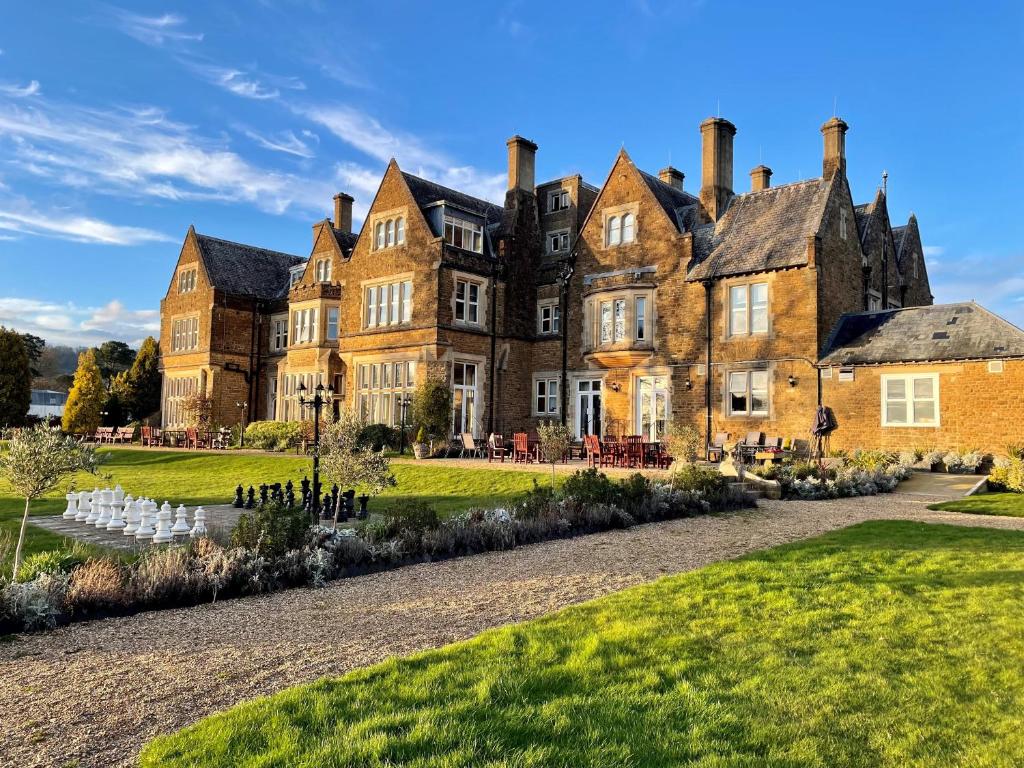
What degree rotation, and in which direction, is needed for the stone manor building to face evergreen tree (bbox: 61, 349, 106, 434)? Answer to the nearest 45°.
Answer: approximately 45° to its right

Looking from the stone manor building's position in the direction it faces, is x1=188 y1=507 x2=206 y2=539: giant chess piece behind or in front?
in front

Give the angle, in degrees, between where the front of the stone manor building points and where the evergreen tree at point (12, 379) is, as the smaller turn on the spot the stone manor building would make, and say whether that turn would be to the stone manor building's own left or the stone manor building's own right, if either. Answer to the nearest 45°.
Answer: approximately 45° to the stone manor building's own right

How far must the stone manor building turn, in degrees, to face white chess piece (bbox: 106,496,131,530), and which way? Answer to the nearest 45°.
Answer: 0° — it already faces it

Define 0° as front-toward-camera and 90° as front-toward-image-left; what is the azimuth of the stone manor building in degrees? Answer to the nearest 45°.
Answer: approximately 45°

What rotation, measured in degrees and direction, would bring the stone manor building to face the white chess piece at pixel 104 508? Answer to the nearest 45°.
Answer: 0° — it already faces it

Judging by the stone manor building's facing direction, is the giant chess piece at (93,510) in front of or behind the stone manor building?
in front

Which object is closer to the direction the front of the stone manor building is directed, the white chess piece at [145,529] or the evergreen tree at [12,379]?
the white chess piece

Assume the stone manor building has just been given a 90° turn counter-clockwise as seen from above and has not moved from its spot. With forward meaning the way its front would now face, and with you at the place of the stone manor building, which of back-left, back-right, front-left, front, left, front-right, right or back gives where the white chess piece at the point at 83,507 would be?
right

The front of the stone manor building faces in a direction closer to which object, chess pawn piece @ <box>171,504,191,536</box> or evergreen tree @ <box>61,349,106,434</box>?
the chess pawn piece

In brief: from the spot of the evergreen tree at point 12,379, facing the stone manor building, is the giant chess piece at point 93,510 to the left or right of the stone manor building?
right

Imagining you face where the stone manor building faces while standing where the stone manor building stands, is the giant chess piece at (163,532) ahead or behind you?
ahead
